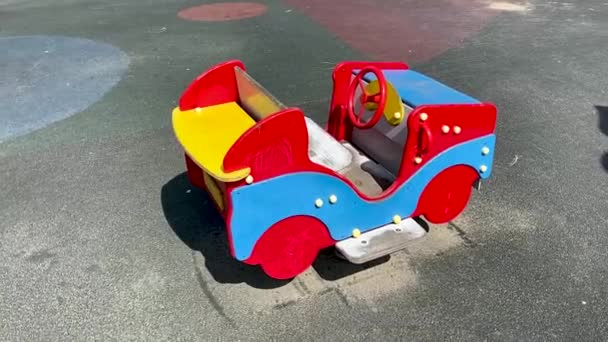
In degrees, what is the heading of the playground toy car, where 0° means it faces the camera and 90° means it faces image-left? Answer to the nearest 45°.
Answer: approximately 225°
